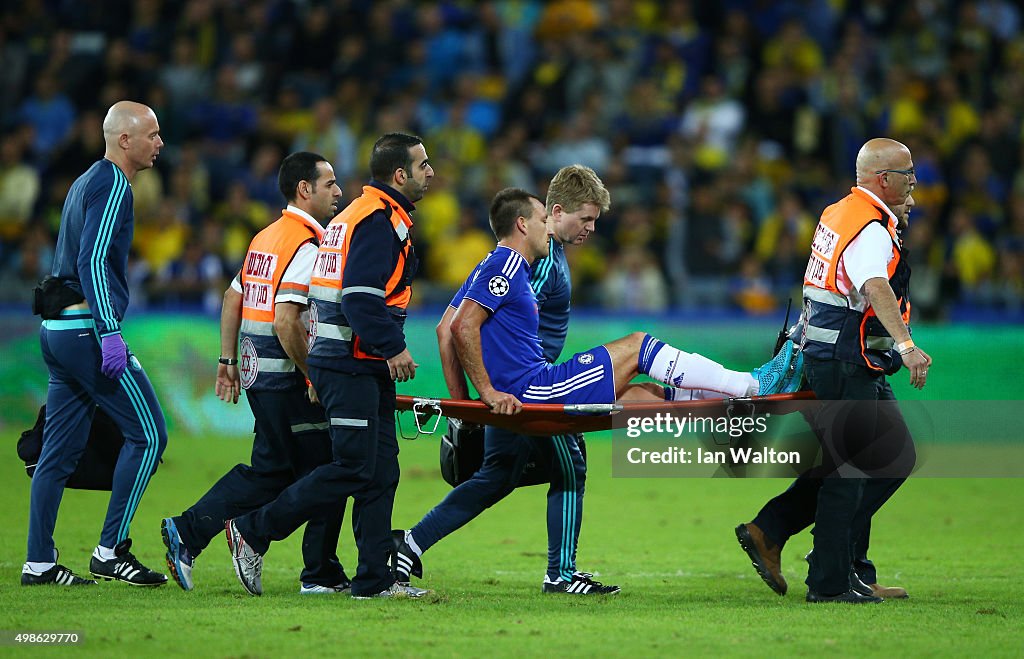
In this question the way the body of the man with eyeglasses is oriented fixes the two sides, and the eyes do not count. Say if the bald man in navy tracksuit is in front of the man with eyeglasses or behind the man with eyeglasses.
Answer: behind

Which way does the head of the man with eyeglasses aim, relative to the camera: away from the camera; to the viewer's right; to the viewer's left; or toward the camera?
to the viewer's right

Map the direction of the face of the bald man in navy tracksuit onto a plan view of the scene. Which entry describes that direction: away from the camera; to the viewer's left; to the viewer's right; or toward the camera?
to the viewer's right

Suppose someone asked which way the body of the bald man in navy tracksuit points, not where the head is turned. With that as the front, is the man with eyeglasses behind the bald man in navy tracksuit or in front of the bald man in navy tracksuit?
in front

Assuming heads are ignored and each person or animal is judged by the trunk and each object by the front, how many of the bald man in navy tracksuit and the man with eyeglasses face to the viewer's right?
2

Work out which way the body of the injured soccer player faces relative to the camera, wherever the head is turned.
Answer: to the viewer's right

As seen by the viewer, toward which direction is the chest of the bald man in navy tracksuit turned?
to the viewer's right

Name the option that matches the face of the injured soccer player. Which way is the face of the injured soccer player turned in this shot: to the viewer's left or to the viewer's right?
to the viewer's right

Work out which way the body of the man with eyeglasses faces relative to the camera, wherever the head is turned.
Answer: to the viewer's right

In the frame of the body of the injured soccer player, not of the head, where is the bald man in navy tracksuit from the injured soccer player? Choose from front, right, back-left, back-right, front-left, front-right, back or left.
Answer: back

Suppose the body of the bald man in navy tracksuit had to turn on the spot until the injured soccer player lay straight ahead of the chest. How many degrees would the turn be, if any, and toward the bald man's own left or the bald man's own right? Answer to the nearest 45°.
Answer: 0° — they already face them
